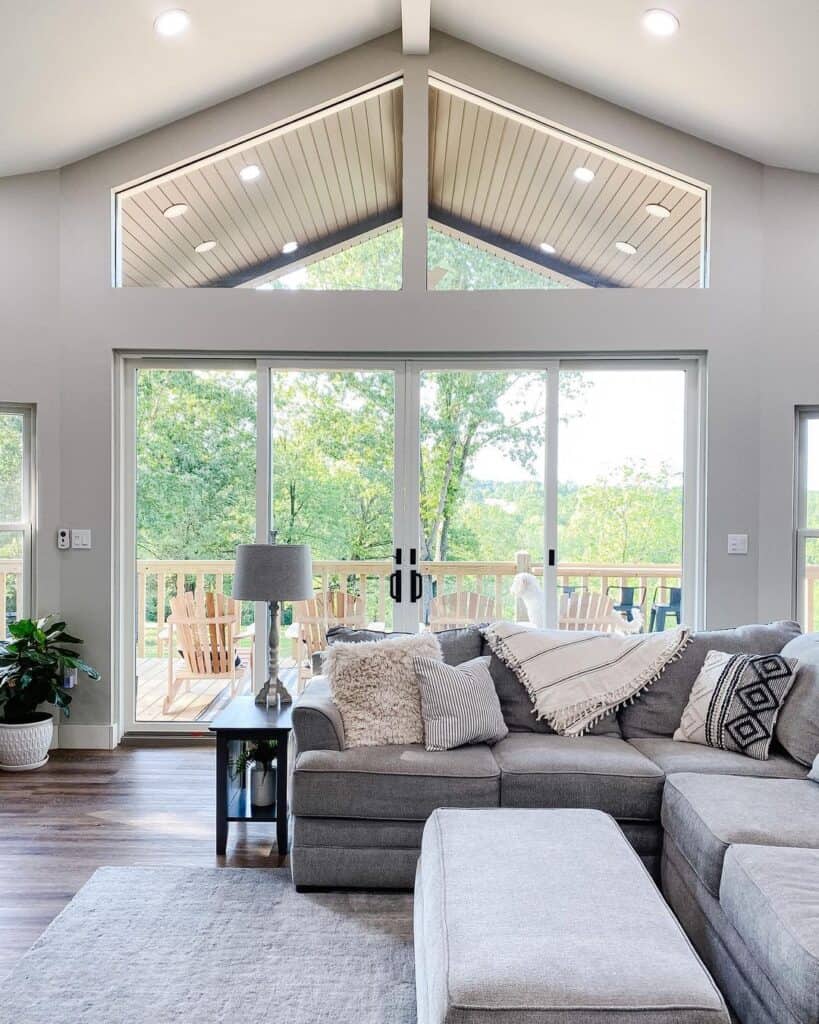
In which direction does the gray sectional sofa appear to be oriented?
toward the camera

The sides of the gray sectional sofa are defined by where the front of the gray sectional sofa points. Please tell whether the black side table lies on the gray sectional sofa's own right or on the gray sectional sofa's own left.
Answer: on the gray sectional sofa's own right

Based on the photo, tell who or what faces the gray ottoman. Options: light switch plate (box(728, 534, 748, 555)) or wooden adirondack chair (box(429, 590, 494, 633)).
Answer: the light switch plate

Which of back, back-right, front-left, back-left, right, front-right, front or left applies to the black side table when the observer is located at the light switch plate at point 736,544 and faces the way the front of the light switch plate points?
front-right

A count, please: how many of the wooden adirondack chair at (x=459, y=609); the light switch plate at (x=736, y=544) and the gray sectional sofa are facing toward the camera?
2

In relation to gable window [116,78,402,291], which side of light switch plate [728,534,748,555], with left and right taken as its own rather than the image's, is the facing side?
right

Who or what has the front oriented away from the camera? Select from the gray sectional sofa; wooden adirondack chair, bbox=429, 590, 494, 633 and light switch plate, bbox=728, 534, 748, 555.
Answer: the wooden adirondack chair

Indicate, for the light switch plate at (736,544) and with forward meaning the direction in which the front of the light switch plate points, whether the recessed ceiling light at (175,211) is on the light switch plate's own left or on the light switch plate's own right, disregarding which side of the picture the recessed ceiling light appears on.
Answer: on the light switch plate's own right

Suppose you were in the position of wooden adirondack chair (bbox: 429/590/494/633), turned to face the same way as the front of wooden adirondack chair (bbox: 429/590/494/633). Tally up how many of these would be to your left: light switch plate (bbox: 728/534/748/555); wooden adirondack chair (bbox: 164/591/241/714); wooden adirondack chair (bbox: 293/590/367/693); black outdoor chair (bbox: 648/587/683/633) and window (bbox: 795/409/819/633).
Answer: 2

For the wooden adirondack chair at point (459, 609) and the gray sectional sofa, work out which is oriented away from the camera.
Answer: the wooden adirondack chair

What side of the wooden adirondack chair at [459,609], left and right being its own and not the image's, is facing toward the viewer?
back

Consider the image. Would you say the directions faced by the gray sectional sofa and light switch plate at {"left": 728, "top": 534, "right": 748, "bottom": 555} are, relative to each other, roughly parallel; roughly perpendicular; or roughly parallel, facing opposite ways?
roughly parallel

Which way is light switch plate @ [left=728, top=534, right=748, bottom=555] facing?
toward the camera

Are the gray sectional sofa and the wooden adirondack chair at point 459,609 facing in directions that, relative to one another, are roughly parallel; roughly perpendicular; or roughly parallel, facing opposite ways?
roughly parallel, facing opposite ways

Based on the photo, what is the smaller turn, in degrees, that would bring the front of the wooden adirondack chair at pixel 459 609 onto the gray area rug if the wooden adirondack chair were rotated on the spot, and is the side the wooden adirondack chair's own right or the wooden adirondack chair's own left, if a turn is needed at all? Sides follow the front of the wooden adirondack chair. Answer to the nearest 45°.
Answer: approximately 180°
